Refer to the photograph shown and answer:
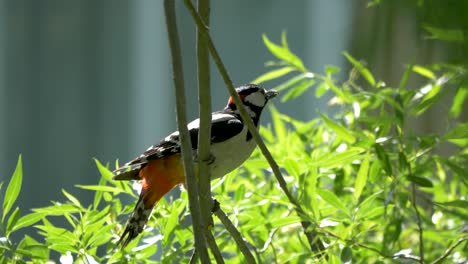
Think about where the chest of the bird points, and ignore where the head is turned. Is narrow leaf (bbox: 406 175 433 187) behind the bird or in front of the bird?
in front

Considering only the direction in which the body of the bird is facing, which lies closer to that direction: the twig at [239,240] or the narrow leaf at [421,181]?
the narrow leaf

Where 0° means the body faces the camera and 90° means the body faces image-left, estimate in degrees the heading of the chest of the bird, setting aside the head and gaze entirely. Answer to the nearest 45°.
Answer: approximately 270°

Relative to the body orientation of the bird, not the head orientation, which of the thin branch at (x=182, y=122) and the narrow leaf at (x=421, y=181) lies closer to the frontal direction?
the narrow leaf

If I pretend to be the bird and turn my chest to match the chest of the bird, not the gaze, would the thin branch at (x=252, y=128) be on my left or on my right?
on my right
